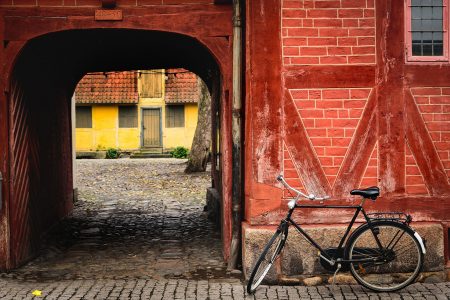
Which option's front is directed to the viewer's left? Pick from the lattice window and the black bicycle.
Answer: the black bicycle

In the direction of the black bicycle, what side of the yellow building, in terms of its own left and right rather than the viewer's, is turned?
front

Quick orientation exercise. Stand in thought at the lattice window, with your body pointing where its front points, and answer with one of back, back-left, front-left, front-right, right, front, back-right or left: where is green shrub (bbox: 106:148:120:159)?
back-right

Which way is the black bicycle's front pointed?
to the viewer's left

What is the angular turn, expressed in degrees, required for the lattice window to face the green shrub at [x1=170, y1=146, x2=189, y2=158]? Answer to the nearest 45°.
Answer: approximately 135° to its right

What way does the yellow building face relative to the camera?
toward the camera

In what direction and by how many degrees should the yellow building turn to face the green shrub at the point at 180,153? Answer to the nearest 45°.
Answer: approximately 45° to its left

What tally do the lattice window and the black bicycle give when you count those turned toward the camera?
1

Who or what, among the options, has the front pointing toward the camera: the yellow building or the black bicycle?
the yellow building

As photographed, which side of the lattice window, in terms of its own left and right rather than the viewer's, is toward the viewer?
front

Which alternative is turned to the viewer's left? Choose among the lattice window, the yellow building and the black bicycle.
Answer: the black bicycle

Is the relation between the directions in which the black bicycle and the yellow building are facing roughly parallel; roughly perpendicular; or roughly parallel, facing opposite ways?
roughly perpendicular
